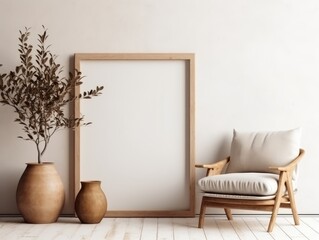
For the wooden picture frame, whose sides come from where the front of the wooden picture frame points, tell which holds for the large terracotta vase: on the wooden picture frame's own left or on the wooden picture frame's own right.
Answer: on the wooden picture frame's own right

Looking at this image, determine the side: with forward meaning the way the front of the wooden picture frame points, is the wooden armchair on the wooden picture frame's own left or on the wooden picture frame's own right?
on the wooden picture frame's own left

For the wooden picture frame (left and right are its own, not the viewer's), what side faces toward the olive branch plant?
right

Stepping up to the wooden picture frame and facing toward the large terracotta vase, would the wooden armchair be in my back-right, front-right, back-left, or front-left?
back-left

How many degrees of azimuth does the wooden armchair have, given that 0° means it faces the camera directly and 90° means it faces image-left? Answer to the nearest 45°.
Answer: approximately 45°
